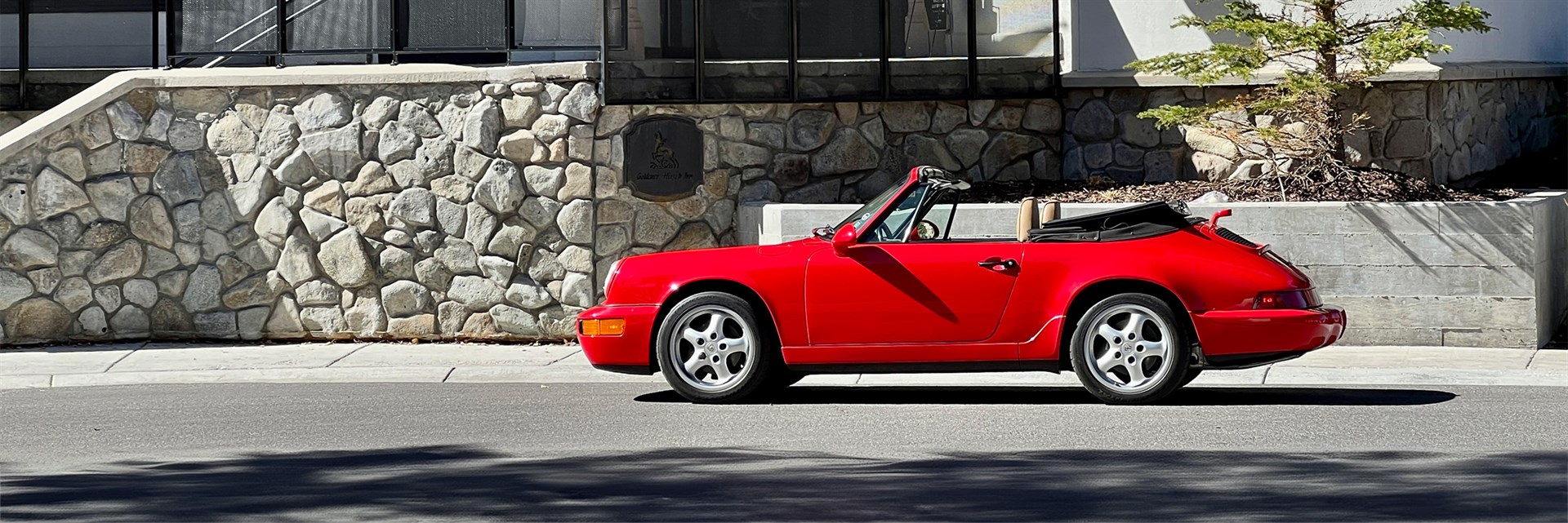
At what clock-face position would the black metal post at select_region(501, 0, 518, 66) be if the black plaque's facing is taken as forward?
The black metal post is roughly at 3 o'clock from the black plaque.

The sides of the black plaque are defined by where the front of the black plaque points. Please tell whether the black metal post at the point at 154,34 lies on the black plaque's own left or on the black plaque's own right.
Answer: on the black plaque's own right

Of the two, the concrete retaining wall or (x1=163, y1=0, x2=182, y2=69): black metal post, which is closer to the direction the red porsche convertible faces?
the black metal post

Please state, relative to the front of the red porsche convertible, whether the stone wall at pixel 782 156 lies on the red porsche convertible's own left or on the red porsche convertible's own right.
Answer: on the red porsche convertible's own right

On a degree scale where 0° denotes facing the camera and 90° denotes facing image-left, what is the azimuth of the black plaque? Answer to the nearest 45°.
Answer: approximately 0°

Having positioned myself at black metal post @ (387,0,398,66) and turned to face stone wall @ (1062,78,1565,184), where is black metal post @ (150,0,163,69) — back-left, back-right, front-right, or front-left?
back-left

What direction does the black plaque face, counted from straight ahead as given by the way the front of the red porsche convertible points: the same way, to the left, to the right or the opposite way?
to the left

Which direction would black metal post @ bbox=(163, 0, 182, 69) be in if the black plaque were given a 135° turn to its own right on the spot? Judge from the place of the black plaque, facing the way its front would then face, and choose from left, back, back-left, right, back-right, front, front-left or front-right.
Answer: front-left

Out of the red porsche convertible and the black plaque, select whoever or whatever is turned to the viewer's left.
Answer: the red porsche convertible

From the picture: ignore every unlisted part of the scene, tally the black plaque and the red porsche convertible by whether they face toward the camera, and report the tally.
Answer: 1

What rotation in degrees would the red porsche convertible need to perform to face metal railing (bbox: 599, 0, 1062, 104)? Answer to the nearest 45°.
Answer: approximately 90° to its right

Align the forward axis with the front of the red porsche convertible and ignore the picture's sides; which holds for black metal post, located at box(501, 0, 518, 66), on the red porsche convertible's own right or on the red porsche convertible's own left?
on the red porsche convertible's own right

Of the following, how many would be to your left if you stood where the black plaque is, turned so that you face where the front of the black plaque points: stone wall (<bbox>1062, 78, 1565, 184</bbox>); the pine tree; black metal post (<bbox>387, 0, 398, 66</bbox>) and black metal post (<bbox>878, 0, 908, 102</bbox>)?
3

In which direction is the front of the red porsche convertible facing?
to the viewer's left
